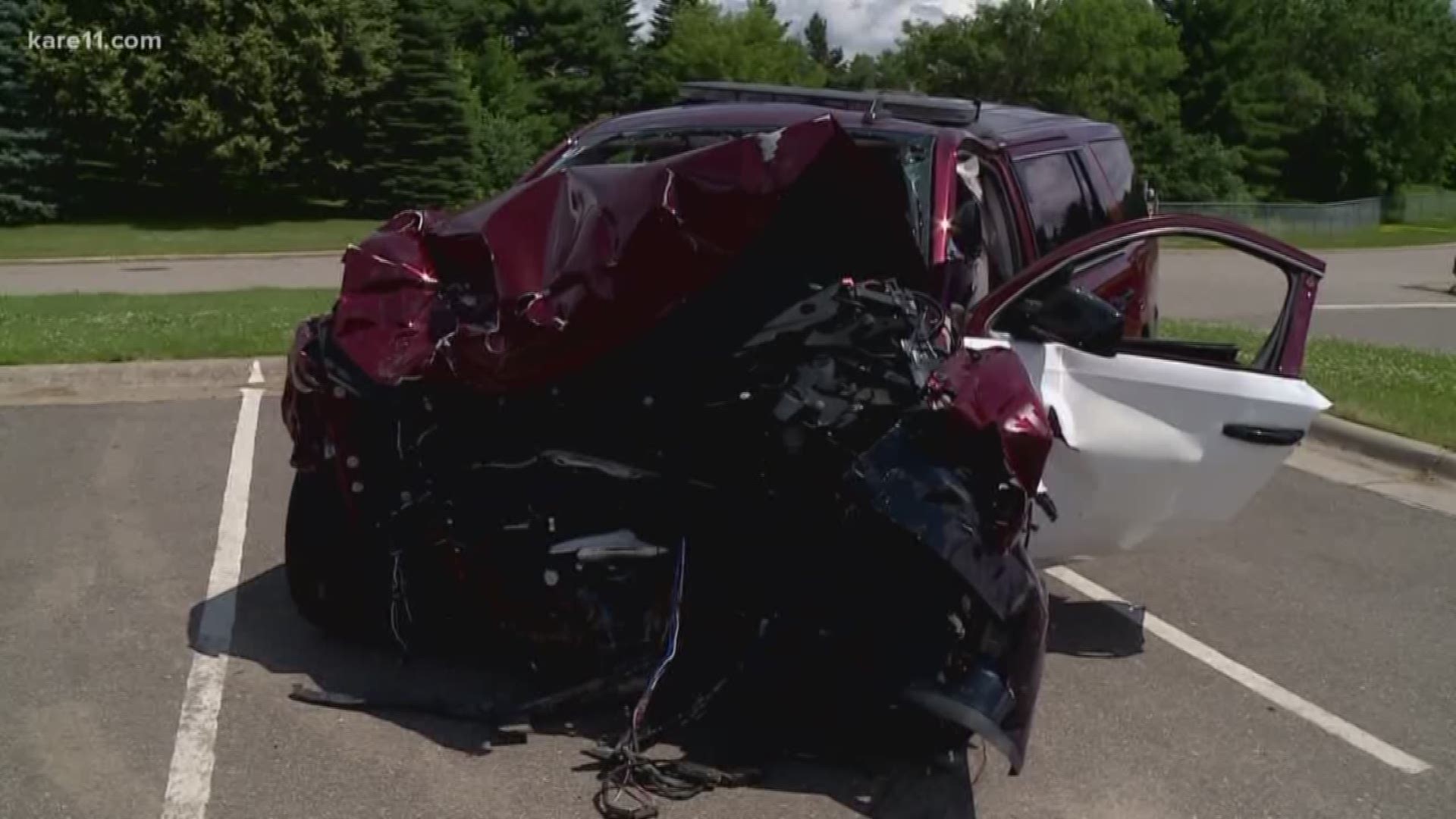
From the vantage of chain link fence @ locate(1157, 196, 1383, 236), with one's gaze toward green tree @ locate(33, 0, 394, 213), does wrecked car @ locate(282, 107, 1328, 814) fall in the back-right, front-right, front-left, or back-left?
front-left

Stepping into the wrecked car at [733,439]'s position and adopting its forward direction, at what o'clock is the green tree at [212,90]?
The green tree is roughly at 5 o'clock from the wrecked car.

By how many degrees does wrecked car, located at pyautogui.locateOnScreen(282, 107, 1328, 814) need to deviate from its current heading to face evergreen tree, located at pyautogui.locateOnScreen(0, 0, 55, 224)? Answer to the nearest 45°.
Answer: approximately 135° to its right

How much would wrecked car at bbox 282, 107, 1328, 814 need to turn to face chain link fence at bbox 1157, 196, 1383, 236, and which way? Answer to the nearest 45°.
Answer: approximately 180°

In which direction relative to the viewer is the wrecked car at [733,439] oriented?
toward the camera

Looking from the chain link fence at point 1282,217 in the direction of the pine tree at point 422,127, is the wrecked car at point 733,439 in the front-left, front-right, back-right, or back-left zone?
front-left

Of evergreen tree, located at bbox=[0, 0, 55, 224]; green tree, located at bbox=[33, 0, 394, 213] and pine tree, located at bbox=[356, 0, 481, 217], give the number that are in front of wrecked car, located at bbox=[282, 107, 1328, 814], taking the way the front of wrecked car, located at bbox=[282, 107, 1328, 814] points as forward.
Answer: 0

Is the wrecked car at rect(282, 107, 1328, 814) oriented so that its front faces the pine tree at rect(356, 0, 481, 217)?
no
